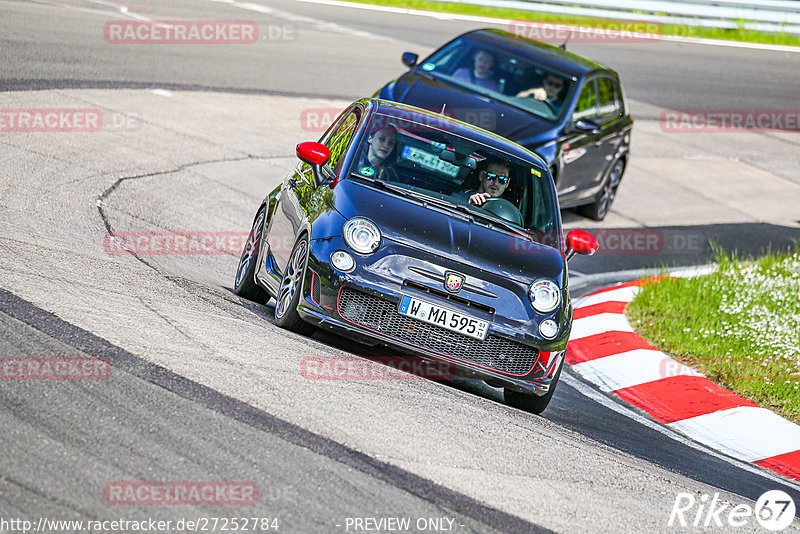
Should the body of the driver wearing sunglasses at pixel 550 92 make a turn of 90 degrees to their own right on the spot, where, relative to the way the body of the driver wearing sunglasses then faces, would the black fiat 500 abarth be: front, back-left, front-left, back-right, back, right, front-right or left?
back-left

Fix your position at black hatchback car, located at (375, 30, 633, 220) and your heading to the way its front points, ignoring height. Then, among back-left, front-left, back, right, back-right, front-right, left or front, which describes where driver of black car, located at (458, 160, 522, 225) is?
front-left

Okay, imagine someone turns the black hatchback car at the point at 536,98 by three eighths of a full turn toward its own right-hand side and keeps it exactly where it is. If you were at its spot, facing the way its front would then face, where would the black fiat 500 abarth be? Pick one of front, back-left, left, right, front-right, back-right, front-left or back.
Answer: back

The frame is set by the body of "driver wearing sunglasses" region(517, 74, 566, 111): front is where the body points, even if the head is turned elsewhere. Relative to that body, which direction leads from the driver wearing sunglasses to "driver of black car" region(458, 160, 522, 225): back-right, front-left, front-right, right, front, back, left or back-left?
front-left

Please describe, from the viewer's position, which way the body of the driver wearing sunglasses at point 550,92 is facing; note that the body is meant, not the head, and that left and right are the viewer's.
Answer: facing the viewer and to the left of the viewer
